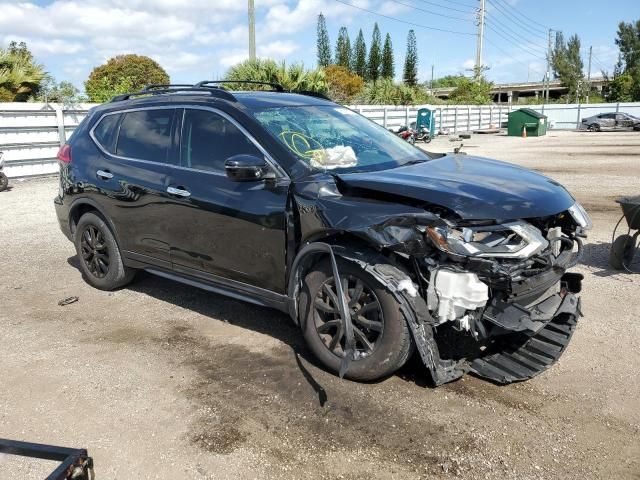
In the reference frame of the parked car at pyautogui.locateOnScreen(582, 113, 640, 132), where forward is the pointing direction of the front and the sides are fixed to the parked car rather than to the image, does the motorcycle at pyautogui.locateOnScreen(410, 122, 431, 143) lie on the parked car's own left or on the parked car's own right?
on the parked car's own left

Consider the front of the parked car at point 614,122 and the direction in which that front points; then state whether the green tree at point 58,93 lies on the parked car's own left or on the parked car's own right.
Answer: on the parked car's own left

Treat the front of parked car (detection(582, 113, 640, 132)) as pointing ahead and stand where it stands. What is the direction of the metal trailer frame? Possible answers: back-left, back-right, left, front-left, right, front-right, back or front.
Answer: left

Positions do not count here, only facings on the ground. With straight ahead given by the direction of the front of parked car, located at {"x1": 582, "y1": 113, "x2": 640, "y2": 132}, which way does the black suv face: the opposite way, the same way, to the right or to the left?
the opposite way

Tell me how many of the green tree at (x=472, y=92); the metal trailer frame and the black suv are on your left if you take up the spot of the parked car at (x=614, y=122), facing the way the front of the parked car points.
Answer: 2

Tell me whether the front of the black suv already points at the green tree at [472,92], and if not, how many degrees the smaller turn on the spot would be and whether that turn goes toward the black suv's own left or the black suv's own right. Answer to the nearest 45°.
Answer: approximately 135° to the black suv's own left

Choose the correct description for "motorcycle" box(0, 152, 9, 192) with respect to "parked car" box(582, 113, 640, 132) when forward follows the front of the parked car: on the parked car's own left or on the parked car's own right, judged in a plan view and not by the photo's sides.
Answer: on the parked car's own left

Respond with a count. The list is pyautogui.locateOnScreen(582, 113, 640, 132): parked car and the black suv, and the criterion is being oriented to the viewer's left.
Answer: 1

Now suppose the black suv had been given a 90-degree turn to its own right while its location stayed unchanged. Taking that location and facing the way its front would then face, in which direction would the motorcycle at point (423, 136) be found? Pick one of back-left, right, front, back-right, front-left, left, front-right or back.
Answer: back-right

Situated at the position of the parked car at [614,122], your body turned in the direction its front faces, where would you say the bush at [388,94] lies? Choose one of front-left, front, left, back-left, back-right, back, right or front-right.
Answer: front-left

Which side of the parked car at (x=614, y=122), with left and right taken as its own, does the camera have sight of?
left

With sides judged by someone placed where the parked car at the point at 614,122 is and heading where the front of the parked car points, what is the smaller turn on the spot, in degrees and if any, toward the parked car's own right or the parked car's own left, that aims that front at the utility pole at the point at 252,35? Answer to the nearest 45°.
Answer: approximately 45° to the parked car's own left

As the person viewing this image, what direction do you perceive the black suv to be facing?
facing the viewer and to the right of the viewer
